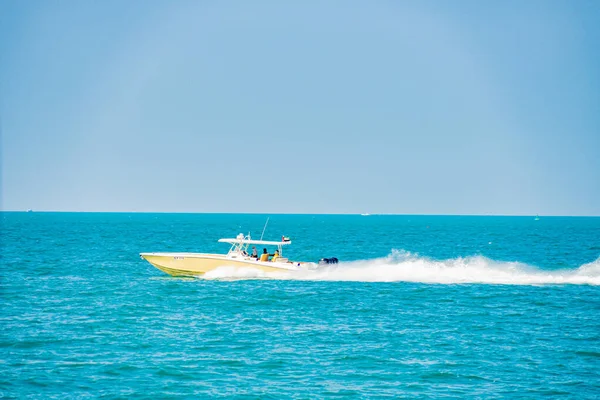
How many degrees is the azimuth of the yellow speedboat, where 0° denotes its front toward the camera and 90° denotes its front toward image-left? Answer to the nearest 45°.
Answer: approximately 90°
